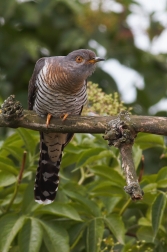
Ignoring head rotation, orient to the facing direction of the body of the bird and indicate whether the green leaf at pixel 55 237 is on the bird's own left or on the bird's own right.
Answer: on the bird's own right

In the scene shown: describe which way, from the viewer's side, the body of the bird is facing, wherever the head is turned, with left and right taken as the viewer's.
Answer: facing the viewer and to the right of the viewer

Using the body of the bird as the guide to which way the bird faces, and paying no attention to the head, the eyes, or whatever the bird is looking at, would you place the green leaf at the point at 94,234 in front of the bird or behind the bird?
in front

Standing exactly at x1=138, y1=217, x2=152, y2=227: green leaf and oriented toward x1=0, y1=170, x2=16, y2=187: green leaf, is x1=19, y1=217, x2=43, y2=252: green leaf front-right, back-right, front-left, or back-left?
front-left

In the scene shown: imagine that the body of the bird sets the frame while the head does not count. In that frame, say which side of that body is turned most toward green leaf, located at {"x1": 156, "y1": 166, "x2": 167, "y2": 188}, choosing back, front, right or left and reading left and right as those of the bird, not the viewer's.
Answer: left

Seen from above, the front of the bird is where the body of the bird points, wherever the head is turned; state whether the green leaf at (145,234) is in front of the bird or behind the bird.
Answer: in front

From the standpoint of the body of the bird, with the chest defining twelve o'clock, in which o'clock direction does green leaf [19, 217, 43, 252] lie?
The green leaf is roughly at 2 o'clock from the bird.
